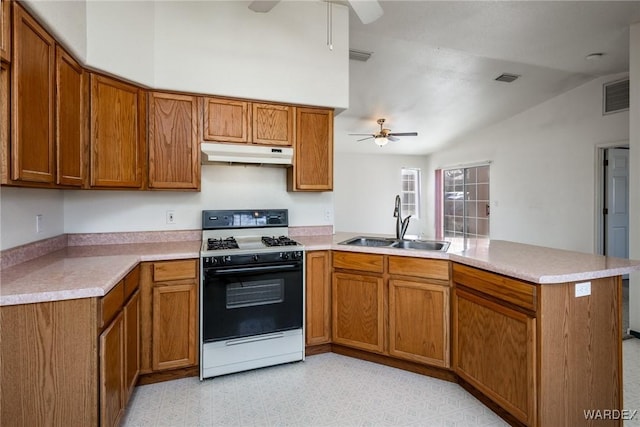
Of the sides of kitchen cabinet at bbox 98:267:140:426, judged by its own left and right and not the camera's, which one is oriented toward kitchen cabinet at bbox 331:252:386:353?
front

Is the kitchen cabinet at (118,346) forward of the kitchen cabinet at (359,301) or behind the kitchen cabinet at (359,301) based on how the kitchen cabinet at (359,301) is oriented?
forward

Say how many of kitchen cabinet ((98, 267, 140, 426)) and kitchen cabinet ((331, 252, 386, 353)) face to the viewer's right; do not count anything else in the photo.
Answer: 1

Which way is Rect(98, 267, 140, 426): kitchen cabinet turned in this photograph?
to the viewer's right

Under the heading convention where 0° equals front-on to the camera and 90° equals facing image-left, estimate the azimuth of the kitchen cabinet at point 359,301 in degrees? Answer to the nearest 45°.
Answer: approximately 45°

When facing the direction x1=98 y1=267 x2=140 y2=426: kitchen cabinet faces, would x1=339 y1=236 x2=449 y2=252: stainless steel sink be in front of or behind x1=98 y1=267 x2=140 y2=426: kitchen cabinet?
in front

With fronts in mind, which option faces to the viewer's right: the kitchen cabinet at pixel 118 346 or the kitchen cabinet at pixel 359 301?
the kitchen cabinet at pixel 118 346

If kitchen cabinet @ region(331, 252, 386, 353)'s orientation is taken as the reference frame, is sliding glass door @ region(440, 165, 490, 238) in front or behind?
behind

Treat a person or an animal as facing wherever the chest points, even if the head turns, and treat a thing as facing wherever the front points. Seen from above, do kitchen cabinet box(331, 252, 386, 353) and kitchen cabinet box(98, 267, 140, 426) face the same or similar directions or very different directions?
very different directions
